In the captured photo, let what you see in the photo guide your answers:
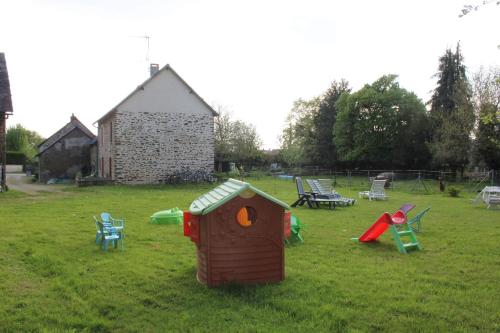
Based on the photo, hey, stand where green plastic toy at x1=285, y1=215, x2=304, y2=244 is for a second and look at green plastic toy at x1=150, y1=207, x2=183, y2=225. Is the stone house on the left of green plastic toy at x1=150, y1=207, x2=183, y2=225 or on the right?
right

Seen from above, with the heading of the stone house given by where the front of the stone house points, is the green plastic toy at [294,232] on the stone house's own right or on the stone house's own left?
on the stone house's own left

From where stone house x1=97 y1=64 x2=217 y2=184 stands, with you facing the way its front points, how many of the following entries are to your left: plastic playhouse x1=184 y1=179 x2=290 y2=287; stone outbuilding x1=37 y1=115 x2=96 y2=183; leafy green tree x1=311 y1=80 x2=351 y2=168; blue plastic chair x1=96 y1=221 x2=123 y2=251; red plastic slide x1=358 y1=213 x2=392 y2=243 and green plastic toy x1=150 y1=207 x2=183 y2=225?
4
